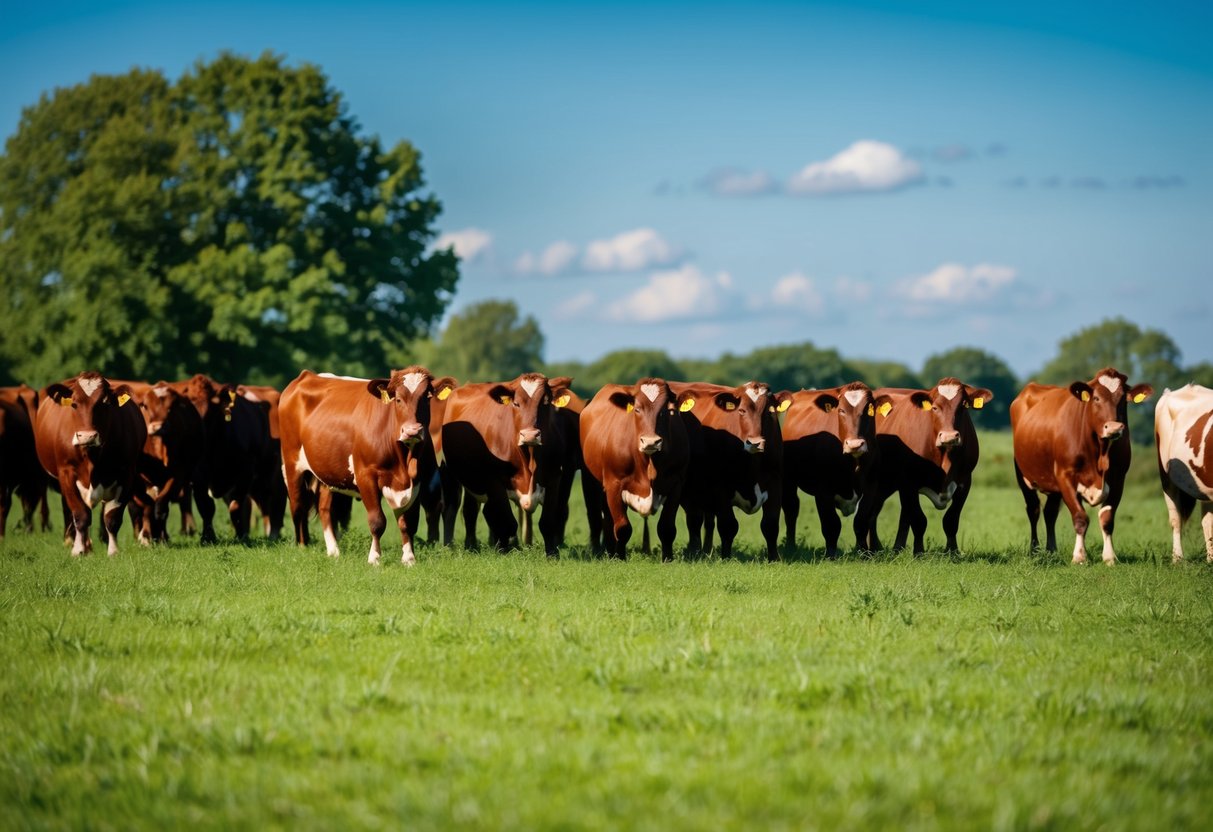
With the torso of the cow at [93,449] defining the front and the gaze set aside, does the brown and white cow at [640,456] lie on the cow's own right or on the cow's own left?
on the cow's own left

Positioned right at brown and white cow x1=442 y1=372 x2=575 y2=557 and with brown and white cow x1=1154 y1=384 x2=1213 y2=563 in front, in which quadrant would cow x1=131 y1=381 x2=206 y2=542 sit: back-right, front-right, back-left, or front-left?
back-left

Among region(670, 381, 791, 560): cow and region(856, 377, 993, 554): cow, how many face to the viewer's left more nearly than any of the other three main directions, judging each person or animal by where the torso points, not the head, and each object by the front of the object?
0

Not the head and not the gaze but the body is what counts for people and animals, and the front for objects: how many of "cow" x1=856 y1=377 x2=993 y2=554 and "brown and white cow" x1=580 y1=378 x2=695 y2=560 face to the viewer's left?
0

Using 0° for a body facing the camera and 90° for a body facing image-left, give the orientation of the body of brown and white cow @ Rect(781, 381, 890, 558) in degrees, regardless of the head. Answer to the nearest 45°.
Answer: approximately 315°

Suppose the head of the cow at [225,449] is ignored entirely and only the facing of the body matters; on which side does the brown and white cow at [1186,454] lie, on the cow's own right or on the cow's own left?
on the cow's own left

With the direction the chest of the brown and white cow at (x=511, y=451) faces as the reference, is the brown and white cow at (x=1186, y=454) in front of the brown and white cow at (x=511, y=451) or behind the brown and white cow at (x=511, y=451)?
in front

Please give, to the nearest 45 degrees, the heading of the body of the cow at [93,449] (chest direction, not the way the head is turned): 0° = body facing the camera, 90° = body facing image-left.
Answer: approximately 0°
